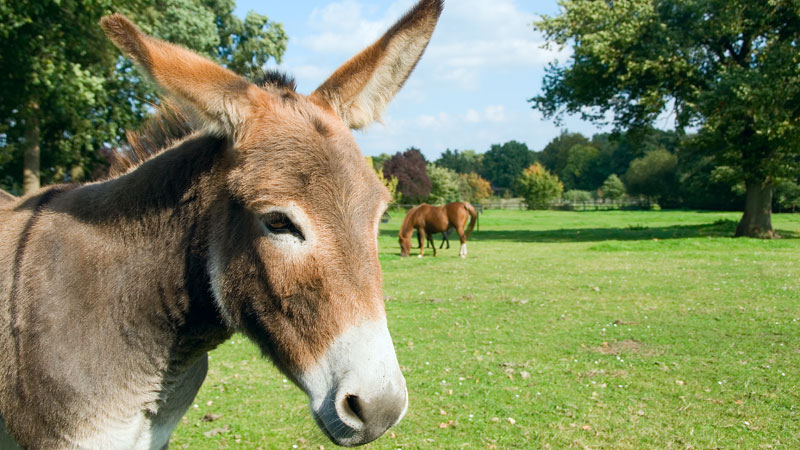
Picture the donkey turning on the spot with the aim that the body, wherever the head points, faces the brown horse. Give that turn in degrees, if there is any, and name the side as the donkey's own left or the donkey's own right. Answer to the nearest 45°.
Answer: approximately 90° to the donkey's own left

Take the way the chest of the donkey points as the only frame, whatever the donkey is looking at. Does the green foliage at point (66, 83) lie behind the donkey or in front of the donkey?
behind

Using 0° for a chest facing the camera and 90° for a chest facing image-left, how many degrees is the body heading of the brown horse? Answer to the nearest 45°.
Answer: approximately 90°

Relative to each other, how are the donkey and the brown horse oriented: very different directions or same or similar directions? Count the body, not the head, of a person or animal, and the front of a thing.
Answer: very different directions

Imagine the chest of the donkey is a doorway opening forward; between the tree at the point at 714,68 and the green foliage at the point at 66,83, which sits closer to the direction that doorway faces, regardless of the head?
the tree

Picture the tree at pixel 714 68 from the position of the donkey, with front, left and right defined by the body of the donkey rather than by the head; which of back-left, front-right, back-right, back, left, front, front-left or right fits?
left

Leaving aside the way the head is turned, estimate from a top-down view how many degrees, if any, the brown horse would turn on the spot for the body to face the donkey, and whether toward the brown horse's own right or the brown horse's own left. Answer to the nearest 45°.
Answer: approximately 90° to the brown horse's own left

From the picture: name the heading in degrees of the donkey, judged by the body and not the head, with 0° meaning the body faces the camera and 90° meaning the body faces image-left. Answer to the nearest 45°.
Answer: approximately 315°

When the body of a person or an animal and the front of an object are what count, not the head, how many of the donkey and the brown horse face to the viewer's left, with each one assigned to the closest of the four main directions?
1

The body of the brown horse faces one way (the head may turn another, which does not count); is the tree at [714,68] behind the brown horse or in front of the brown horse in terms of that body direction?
behind
